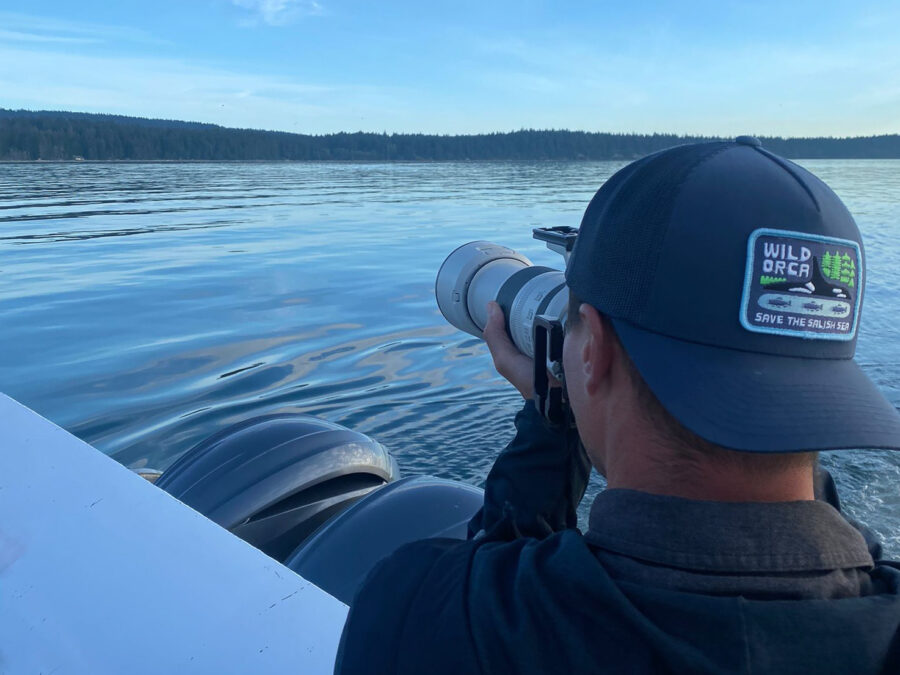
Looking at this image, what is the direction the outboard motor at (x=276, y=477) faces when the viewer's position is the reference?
facing the viewer and to the left of the viewer

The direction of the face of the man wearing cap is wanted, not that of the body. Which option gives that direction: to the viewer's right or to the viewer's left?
to the viewer's left

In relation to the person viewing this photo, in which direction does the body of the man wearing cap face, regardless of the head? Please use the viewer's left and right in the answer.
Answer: facing away from the viewer and to the left of the viewer

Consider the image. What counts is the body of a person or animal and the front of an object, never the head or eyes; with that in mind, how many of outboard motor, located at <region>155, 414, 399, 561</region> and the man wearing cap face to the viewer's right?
0

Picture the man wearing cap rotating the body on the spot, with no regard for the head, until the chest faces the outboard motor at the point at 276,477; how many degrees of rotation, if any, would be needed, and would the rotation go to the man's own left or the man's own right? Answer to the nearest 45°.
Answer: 0° — they already face it

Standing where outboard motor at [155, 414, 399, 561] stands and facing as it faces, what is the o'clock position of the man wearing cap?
The man wearing cap is roughly at 10 o'clock from the outboard motor.
